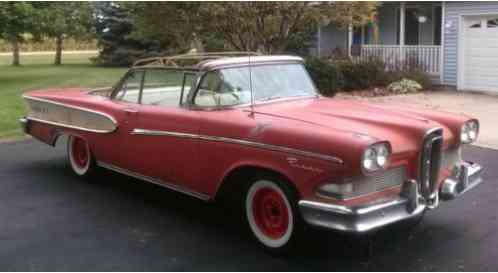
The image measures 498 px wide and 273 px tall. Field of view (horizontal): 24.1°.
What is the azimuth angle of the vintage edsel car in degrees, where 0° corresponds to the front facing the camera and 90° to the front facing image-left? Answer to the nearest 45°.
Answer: approximately 315°

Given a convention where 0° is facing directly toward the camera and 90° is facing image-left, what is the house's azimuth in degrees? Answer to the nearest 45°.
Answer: approximately 0°

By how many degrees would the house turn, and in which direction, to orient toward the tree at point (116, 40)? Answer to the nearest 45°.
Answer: approximately 135° to its right

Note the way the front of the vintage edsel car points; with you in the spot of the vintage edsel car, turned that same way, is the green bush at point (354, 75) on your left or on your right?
on your left

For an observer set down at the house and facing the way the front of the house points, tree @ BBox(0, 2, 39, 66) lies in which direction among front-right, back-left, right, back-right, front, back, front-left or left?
right

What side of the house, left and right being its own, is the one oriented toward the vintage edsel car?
front

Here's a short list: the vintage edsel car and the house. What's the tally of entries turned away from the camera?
0
